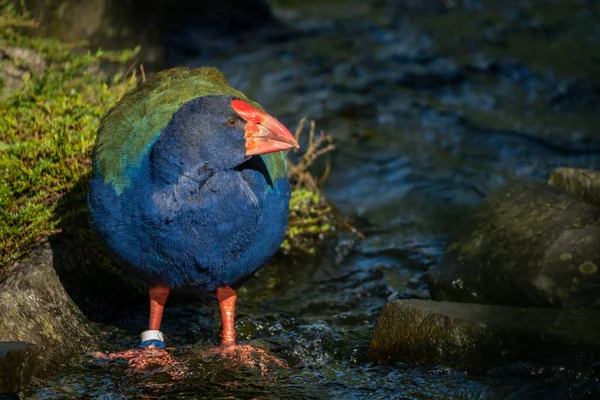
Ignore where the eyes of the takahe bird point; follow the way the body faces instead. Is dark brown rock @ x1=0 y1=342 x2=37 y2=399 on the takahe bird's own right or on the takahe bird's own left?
on the takahe bird's own right

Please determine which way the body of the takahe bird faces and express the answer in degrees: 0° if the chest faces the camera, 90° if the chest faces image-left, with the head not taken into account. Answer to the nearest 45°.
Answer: approximately 0°

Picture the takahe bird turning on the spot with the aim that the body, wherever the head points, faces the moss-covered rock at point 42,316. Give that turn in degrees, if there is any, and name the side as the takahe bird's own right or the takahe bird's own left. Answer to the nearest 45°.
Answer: approximately 135° to the takahe bird's own right

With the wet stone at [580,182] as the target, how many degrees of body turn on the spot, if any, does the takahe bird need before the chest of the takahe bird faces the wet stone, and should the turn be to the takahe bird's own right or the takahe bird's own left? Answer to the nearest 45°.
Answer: approximately 135° to the takahe bird's own left

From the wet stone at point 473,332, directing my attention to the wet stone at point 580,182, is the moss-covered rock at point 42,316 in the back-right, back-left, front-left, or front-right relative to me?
back-left

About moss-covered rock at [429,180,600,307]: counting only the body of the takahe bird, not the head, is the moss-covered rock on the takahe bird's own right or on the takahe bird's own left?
on the takahe bird's own left

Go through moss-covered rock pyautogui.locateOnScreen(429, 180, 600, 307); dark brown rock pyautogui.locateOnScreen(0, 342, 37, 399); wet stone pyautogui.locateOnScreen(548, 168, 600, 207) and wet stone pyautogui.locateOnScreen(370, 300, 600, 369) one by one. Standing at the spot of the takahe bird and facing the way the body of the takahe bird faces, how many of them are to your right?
1

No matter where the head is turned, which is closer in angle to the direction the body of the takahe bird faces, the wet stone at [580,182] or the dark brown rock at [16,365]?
the dark brown rock

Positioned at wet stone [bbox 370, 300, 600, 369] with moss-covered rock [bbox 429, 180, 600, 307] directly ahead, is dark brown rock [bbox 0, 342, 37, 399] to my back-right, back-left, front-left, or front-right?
back-left

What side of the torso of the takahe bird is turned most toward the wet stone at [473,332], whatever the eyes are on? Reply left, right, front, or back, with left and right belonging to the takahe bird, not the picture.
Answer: left

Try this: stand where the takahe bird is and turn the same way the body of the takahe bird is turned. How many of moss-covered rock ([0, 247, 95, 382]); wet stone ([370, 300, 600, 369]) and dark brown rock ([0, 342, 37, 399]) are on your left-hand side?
1
